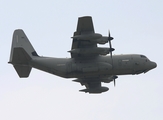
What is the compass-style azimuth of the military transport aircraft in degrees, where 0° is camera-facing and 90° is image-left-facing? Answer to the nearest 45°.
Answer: approximately 270°
